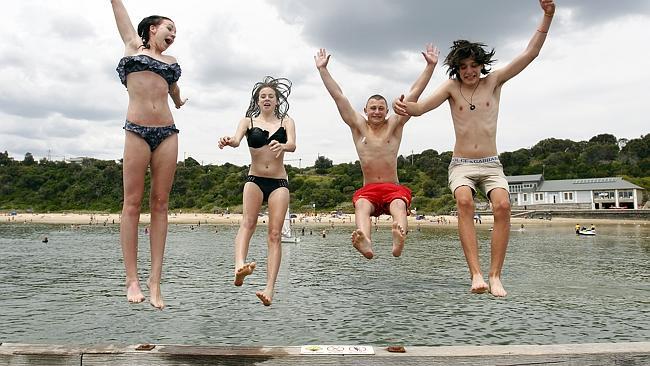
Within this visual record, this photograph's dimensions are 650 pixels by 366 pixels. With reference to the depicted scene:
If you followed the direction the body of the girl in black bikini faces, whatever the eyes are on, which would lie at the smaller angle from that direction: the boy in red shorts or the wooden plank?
the wooden plank

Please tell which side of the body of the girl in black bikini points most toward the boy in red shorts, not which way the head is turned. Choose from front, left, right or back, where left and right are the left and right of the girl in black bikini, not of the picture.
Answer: left

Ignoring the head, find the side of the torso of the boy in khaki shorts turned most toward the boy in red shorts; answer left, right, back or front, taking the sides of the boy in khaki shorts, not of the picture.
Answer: right

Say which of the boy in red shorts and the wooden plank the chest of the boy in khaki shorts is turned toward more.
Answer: the wooden plank

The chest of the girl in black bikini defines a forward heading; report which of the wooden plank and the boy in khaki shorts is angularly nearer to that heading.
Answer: the wooden plank

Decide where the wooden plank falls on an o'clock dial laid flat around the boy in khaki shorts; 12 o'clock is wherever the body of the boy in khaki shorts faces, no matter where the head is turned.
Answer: The wooden plank is roughly at 1 o'clock from the boy in khaki shorts.

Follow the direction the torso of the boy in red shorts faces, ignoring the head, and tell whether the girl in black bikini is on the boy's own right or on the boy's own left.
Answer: on the boy's own right
